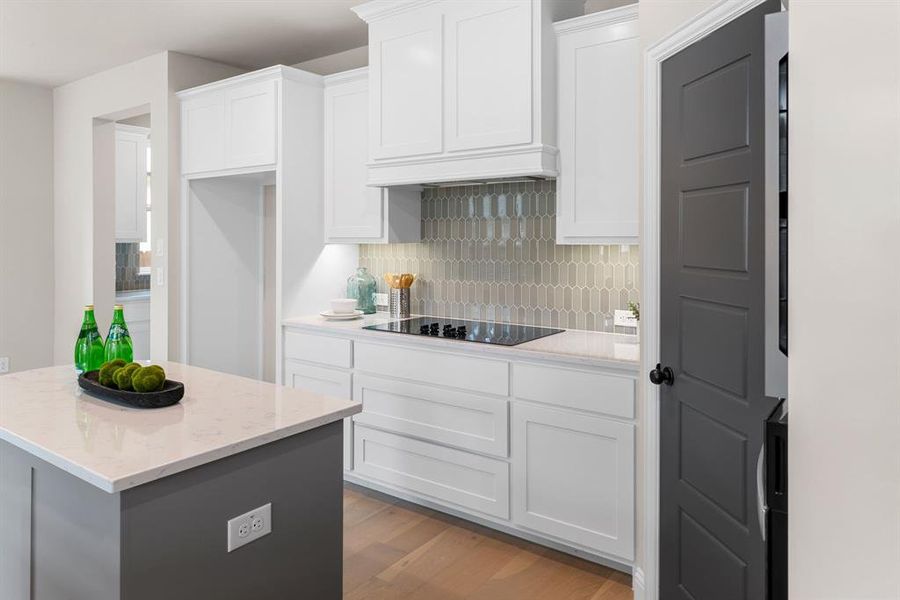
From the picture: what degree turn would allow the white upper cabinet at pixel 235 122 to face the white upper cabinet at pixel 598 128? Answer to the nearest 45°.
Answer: approximately 90° to its left

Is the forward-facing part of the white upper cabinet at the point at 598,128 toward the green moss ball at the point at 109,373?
yes

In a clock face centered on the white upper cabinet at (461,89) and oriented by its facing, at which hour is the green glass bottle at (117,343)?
The green glass bottle is roughly at 12 o'clock from the white upper cabinet.

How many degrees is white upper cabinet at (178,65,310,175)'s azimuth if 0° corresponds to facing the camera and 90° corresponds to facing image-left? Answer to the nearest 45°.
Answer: approximately 45°

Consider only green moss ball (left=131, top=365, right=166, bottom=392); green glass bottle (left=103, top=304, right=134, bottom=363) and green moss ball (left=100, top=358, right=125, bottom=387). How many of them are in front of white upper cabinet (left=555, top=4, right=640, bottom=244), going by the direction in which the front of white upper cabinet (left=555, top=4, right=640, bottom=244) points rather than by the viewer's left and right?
3
